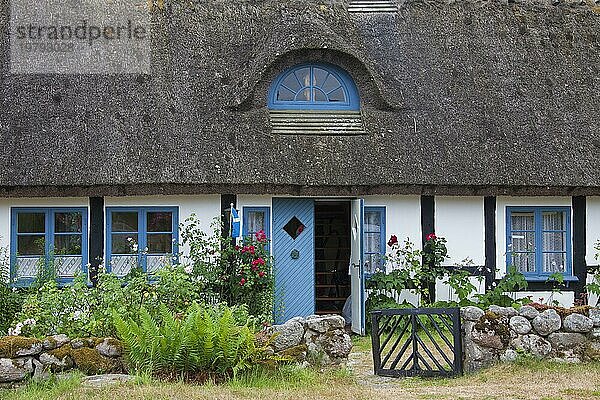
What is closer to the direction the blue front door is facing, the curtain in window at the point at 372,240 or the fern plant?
the fern plant

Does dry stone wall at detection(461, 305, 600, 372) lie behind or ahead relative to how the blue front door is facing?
ahead

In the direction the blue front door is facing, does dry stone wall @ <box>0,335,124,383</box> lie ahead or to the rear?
ahead

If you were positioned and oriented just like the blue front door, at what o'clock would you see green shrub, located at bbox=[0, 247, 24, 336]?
The green shrub is roughly at 2 o'clock from the blue front door.

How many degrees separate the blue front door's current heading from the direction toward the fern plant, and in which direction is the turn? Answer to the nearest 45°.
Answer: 0° — it already faces it

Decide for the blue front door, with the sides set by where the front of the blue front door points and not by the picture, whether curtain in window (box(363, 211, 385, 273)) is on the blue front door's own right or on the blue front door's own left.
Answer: on the blue front door's own left

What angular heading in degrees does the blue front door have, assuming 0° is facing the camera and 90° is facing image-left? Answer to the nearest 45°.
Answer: approximately 0°
